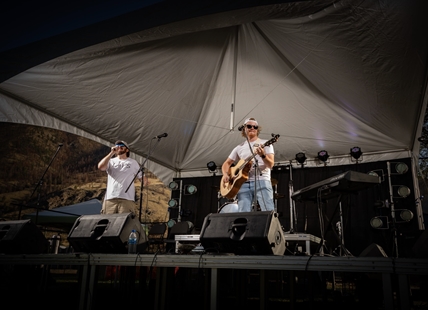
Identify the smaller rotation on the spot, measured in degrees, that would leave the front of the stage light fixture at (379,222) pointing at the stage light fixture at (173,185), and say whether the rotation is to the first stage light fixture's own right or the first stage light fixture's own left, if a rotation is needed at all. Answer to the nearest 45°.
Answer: approximately 45° to the first stage light fixture's own right

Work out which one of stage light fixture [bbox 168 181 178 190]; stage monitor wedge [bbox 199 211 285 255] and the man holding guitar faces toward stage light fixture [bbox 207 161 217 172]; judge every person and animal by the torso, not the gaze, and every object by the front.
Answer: the stage monitor wedge

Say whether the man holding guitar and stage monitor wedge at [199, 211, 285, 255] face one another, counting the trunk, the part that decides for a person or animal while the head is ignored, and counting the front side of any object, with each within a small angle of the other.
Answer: yes

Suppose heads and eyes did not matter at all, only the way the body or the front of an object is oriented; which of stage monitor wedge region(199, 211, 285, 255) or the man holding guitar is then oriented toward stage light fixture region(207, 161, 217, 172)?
the stage monitor wedge

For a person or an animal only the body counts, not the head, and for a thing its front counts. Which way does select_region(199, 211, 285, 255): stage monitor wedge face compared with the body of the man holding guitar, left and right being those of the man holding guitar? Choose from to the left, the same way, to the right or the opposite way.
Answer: the opposite way

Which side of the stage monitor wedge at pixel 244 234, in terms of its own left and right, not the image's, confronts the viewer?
back

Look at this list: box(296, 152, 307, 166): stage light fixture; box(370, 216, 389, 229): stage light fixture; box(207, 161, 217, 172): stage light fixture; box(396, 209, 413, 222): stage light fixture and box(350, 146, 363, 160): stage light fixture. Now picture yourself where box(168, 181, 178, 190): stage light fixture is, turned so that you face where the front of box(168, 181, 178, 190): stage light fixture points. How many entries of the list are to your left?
5

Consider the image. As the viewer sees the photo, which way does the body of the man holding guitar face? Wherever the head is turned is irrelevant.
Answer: toward the camera

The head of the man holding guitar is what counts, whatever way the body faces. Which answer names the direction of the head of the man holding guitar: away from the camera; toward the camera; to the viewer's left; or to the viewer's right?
toward the camera

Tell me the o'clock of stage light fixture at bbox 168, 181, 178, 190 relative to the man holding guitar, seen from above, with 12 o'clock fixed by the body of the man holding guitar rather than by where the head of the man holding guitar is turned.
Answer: The stage light fixture is roughly at 5 o'clock from the man holding guitar.

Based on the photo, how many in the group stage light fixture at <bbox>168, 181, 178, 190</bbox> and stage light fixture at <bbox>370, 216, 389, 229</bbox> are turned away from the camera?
0

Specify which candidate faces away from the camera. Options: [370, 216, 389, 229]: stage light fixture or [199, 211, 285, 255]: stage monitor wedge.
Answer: the stage monitor wedge

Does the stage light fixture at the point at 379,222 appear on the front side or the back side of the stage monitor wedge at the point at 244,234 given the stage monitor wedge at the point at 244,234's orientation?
on the front side

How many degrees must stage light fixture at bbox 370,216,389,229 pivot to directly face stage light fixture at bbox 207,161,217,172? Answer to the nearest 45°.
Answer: approximately 45° to its right

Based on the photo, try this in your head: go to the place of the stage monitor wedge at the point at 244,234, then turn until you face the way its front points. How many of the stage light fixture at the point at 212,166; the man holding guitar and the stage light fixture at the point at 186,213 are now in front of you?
3

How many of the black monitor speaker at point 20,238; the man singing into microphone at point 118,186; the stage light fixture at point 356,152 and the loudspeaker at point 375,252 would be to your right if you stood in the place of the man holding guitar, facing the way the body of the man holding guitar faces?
2
